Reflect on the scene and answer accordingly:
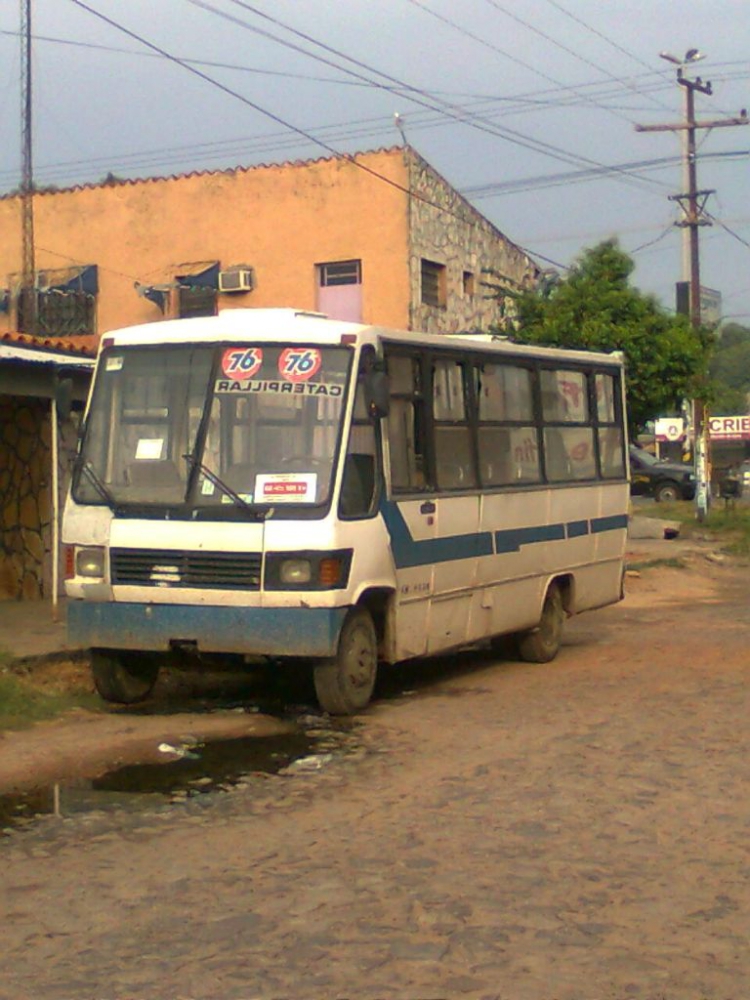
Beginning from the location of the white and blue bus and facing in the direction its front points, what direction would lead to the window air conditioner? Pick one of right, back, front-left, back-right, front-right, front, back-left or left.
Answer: back-right

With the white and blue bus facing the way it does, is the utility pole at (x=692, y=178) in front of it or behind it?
behind

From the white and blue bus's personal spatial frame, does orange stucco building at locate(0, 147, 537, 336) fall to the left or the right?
on its right

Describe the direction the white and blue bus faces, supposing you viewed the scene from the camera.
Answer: facing the viewer and to the left of the viewer

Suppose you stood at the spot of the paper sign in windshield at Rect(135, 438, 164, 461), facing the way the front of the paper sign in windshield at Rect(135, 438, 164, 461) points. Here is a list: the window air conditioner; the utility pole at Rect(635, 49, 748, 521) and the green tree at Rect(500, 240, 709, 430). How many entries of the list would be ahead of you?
0

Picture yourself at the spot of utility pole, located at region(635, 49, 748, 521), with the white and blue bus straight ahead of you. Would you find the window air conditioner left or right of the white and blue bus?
right

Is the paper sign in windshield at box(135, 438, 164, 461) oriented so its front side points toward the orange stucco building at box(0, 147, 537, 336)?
no

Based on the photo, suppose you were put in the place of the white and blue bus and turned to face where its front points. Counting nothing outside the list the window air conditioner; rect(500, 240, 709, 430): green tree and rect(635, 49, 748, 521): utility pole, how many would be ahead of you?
0

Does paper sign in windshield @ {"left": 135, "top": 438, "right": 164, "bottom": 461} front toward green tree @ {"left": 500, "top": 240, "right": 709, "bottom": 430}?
no

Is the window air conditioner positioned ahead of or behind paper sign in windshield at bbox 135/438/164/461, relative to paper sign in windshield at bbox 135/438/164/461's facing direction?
behind

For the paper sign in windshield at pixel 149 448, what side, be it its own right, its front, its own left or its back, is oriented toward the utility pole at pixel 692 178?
back
